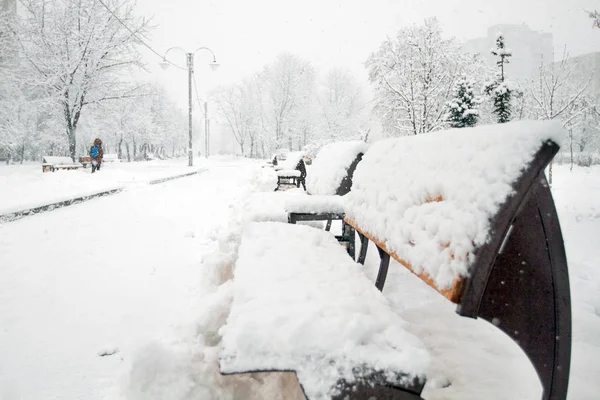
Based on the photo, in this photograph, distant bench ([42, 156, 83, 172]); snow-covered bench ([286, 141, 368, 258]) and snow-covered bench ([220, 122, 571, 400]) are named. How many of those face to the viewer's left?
2

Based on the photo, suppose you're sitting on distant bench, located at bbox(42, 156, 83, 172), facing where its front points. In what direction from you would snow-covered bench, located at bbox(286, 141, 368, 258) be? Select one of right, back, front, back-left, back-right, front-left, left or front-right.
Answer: front-right

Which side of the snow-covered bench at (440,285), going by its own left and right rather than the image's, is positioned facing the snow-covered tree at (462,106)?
right

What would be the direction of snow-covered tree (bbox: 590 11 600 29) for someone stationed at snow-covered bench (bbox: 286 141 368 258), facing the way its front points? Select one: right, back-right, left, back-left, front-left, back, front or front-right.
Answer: back-right

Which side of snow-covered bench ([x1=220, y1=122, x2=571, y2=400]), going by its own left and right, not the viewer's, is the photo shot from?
left

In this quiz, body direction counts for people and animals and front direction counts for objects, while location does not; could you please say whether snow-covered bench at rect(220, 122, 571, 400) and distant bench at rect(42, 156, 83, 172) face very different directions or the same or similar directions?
very different directions

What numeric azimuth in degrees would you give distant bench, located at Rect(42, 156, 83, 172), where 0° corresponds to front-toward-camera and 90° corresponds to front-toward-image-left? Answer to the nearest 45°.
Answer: approximately 315°

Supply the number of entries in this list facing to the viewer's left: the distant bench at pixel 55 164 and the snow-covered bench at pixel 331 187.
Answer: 1

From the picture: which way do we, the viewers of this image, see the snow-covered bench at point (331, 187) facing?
facing to the left of the viewer
